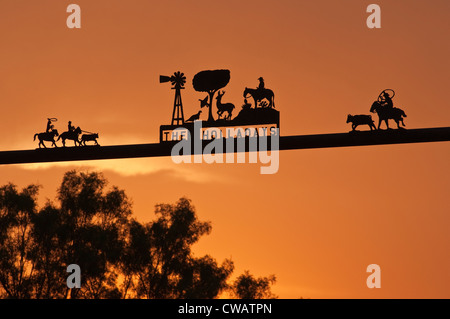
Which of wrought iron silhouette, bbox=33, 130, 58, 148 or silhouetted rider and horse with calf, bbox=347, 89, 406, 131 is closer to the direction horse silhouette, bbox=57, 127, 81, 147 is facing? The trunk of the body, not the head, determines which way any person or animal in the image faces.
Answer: the silhouetted rider and horse with calf

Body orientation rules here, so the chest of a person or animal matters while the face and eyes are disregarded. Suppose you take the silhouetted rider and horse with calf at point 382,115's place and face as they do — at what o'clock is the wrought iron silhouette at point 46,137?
The wrought iron silhouette is roughly at 12 o'clock from the silhouetted rider and horse with calf.

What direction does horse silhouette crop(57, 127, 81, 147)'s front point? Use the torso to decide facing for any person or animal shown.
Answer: to the viewer's right

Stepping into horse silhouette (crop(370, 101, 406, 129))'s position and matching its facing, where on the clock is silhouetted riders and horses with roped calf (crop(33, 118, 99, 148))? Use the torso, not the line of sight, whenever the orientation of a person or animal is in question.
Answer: The silhouetted riders and horses with roped calf is roughly at 12 o'clock from the horse silhouette.

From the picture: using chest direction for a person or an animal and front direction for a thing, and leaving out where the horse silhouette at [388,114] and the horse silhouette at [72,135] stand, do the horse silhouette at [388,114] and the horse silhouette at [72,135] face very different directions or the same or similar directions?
very different directions

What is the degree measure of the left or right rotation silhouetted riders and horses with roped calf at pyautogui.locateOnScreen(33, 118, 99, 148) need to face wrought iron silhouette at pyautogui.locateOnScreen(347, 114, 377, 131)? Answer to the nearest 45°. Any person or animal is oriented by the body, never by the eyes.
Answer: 0° — they already face it

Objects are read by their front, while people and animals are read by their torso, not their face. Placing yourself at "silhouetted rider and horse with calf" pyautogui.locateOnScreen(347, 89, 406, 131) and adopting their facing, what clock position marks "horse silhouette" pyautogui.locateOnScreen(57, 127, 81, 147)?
The horse silhouette is roughly at 12 o'clock from the silhouetted rider and horse with calf.

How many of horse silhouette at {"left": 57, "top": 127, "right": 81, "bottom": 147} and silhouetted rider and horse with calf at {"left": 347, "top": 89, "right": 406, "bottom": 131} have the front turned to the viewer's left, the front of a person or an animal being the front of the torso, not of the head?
1

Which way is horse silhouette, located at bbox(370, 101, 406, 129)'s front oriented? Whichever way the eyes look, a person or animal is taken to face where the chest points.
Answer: to the viewer's left

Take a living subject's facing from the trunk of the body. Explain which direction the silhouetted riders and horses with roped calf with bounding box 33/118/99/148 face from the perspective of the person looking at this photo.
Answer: facing to the right of the viewer

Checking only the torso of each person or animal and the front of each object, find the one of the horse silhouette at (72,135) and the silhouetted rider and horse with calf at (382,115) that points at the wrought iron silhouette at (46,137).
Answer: the silhouetted rider and horse with calf

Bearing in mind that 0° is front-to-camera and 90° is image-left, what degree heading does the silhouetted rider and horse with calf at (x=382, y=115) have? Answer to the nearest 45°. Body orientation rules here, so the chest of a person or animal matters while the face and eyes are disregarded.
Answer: approximately 90°

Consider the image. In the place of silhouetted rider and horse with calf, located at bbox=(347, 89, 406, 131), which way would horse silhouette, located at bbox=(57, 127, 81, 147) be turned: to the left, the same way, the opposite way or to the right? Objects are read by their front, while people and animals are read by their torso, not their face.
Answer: the opposite way
